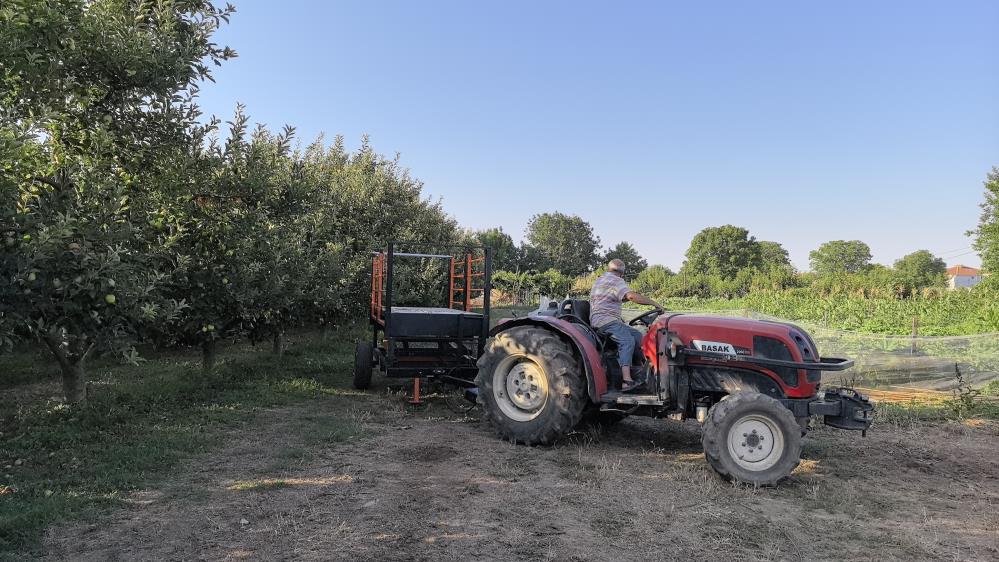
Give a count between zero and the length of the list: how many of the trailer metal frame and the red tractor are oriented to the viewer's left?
0

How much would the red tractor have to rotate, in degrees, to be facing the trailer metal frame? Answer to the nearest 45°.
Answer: approximately 180°

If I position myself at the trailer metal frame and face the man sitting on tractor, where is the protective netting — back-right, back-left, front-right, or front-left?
front-left

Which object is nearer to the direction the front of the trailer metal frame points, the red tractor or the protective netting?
the red tractor

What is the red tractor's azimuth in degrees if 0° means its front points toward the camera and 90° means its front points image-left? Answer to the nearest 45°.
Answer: approximately 315°

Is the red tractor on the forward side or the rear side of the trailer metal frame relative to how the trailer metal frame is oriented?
on the forward side

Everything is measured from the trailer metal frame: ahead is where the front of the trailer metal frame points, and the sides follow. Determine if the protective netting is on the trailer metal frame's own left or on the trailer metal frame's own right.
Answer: on the trailer metal frame's own left

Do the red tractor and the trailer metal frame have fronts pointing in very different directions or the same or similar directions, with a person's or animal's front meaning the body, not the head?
same or similar directions

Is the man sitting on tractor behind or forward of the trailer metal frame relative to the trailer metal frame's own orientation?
forward
